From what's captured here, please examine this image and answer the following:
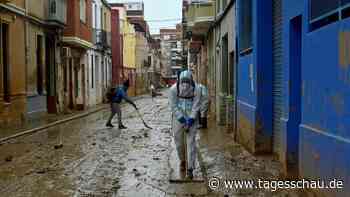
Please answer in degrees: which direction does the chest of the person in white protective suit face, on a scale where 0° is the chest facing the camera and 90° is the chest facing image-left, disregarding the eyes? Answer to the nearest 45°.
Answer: approximately 0°

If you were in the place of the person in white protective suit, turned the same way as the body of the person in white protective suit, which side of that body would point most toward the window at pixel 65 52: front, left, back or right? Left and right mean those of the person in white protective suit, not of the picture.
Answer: back
